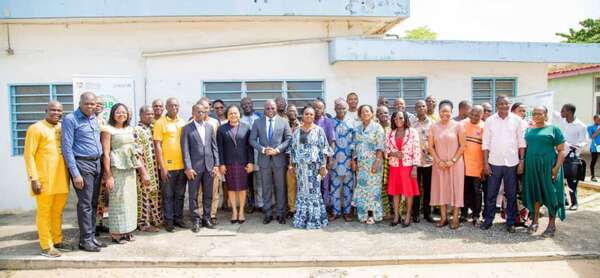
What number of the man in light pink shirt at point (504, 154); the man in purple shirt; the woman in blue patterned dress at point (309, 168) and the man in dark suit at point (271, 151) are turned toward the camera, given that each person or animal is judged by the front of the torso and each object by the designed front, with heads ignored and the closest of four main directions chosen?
4

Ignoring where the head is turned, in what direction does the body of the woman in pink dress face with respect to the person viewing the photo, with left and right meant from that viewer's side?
facing the viewer

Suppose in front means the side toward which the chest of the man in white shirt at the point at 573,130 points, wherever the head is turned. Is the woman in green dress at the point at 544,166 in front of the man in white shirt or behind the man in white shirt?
in front

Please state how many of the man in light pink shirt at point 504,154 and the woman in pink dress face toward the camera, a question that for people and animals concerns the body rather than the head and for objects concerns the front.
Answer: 2

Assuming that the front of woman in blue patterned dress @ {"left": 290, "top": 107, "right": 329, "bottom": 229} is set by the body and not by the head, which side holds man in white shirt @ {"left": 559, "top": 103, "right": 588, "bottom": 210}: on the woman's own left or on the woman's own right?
on the woman's own left

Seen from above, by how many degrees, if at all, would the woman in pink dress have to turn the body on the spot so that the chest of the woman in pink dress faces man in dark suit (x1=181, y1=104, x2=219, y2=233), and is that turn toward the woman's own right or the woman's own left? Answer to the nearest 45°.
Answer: approximately 90° to the woman's own right

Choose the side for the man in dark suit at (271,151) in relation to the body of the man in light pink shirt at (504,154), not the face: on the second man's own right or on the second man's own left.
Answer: on the second man's own right

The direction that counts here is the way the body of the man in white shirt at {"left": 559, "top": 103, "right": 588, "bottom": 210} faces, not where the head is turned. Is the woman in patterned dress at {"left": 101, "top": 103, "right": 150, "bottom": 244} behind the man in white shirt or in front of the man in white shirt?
in front

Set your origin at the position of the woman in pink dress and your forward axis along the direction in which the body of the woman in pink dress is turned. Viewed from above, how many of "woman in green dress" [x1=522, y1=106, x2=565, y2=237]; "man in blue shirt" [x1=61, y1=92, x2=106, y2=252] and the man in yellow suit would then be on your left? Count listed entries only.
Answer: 1

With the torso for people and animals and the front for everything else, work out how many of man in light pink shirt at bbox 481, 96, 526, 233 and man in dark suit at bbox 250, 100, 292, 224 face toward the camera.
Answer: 2
